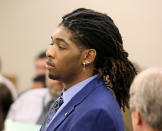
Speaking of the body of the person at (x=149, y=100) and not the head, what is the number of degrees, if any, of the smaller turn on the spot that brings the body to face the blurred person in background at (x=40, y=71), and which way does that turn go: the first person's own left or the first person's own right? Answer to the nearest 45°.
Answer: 0° — they already face them

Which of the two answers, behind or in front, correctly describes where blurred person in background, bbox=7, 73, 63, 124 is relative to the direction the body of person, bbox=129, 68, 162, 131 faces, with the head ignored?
in front

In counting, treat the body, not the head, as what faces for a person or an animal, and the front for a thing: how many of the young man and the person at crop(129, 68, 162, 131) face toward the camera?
0

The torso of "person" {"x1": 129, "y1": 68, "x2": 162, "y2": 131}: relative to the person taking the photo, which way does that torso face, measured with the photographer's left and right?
facing away from the viewer and to the left of the viewer
